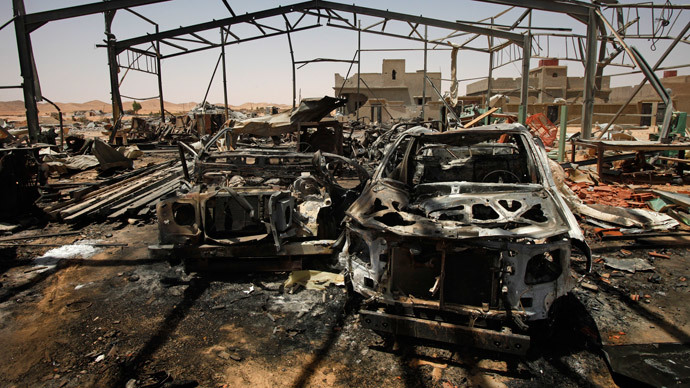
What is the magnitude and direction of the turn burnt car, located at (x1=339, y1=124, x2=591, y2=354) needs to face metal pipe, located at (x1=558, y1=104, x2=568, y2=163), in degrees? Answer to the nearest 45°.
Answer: approximately 180°

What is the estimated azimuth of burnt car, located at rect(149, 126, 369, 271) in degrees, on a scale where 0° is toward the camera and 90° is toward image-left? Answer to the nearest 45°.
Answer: approximately 0°

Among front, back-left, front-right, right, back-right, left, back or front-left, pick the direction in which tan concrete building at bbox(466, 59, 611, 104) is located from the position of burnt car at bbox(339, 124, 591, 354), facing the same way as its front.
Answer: back

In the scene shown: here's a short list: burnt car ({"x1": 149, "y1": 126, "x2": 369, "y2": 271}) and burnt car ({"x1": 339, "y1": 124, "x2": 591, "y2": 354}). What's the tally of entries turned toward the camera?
2

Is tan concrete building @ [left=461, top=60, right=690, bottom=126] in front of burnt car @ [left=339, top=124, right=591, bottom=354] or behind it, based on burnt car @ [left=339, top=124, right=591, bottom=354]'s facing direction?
behind

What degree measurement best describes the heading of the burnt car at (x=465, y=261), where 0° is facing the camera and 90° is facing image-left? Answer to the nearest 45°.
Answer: approximately 0°

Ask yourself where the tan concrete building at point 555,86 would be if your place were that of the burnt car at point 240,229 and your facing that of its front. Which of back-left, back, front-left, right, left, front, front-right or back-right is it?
back-left

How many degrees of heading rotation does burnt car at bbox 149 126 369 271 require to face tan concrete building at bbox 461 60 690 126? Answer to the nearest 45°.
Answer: approximately 135° to its left
